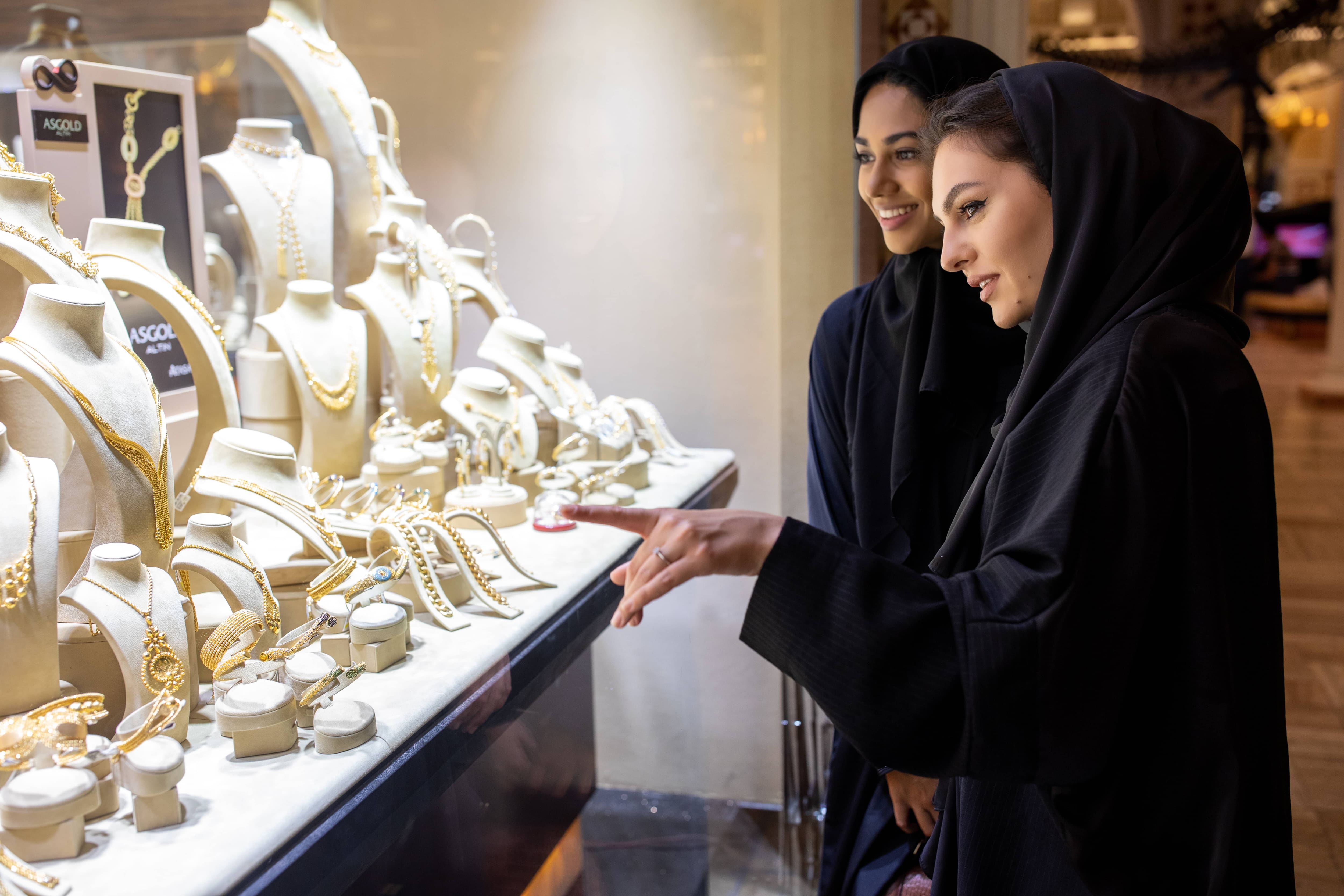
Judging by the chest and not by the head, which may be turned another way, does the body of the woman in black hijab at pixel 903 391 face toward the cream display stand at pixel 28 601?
yes

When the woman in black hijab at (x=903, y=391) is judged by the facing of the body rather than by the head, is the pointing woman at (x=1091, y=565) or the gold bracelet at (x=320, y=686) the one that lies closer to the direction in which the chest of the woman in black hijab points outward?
the gold bracelet

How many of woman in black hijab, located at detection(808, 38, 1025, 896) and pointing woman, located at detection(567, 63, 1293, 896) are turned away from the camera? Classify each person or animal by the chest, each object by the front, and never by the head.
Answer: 0

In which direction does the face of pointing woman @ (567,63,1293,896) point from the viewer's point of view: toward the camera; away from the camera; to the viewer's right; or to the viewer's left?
to the viewer's left

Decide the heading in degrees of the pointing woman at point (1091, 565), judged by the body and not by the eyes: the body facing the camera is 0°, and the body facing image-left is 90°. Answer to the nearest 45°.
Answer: approximately 90°

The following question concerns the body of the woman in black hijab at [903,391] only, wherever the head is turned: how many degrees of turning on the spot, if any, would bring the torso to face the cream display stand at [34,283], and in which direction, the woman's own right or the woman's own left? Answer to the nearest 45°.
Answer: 0° — they already face it

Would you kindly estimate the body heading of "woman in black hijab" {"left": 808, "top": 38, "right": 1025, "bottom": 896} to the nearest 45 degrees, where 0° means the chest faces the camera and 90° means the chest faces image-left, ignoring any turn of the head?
approximately 45°
